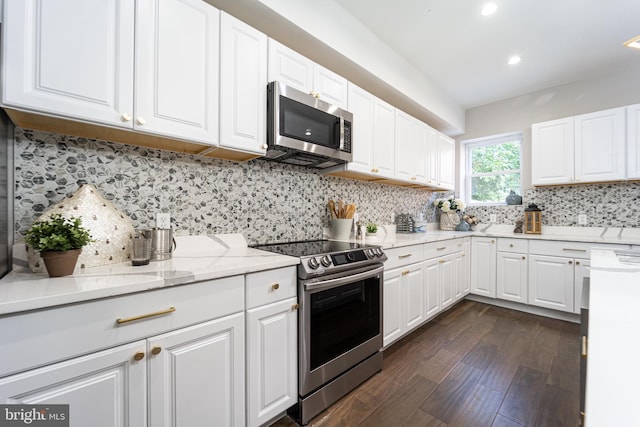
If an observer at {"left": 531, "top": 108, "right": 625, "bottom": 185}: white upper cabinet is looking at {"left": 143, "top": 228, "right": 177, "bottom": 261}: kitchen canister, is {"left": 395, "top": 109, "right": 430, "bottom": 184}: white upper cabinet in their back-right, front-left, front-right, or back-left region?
front-right

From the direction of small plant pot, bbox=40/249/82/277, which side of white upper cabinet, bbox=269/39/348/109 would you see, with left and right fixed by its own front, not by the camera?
right

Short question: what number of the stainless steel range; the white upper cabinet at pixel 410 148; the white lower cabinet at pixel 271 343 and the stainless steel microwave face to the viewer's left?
0

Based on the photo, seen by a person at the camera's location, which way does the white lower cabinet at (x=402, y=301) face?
facing the viewer and to the right of the viewer

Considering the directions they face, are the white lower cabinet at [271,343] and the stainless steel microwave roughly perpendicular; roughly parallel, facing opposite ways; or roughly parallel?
roughly parallel

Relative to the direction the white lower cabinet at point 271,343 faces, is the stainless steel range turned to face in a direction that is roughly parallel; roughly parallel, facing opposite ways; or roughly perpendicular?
roughly parallel

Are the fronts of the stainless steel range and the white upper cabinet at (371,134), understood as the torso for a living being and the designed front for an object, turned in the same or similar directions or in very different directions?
same or similar directions

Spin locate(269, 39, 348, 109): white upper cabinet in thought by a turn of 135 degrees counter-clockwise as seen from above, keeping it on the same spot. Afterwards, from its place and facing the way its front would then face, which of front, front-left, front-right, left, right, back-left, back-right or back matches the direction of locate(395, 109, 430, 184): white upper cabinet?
front-right

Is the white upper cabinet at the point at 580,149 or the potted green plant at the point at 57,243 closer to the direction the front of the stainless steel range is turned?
the white upper cabinet

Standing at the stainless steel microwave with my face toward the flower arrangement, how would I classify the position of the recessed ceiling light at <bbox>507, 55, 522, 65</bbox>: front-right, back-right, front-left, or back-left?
front-right

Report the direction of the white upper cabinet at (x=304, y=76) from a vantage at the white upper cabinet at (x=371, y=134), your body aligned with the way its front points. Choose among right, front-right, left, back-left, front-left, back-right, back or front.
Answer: right

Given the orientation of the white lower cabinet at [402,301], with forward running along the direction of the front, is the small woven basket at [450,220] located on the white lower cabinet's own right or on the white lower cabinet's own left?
on the white lower cabinet's own left
